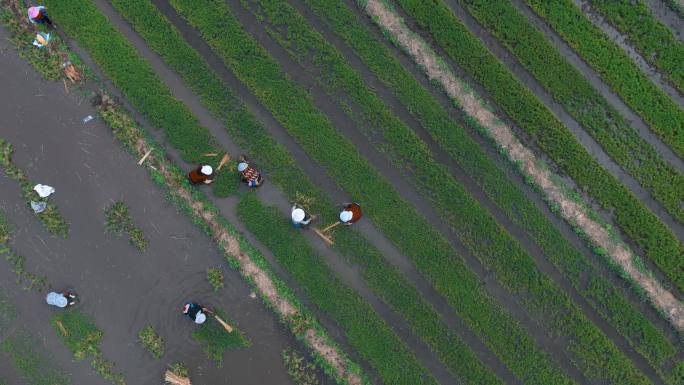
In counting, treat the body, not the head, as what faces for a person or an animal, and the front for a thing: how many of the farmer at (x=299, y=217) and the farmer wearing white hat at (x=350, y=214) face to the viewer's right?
1

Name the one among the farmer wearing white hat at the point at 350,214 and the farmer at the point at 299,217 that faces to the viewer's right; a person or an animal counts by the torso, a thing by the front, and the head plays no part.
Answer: the farmer

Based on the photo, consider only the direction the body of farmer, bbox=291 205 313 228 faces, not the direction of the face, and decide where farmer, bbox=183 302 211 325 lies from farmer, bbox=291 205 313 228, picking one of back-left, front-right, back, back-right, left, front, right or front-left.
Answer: back

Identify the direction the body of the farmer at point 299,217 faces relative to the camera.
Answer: to the viewer's right

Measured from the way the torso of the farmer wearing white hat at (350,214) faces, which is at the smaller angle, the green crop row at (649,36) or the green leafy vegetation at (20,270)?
the green leafy vegetation

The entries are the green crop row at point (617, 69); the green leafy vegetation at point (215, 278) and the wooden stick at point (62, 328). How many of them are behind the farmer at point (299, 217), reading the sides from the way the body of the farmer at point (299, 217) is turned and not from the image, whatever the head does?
2

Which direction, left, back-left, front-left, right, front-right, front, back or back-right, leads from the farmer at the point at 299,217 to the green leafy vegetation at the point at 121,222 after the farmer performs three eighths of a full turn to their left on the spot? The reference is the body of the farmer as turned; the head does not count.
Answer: front-left

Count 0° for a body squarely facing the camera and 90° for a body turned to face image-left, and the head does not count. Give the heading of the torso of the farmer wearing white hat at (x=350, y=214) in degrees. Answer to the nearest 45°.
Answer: approximately 45°

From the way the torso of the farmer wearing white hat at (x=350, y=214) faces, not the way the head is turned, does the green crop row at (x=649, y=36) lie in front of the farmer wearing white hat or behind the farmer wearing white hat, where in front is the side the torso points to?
behind

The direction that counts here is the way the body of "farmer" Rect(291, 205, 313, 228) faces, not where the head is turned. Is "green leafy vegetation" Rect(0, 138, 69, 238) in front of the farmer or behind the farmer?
behind
